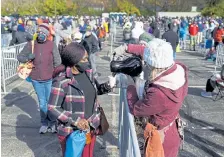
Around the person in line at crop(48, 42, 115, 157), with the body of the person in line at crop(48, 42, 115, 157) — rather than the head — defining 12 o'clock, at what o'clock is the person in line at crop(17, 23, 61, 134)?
the person in line at crop(17, 23, 61, 134) is roughly at 7 o'clock from the person in line at crop(48, 42, 115, 157).

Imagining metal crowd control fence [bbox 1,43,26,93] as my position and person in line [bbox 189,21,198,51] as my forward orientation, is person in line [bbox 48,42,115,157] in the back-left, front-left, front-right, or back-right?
back-right

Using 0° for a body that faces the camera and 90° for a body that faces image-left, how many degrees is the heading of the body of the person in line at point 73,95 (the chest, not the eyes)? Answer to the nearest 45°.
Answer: approximately 315°

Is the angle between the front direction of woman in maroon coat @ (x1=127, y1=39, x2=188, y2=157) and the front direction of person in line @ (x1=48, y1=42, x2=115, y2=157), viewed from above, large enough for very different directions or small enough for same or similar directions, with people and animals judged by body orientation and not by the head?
very different directions

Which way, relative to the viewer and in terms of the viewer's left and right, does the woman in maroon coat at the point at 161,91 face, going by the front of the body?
facing away from the viewer and to the left of the viewer
